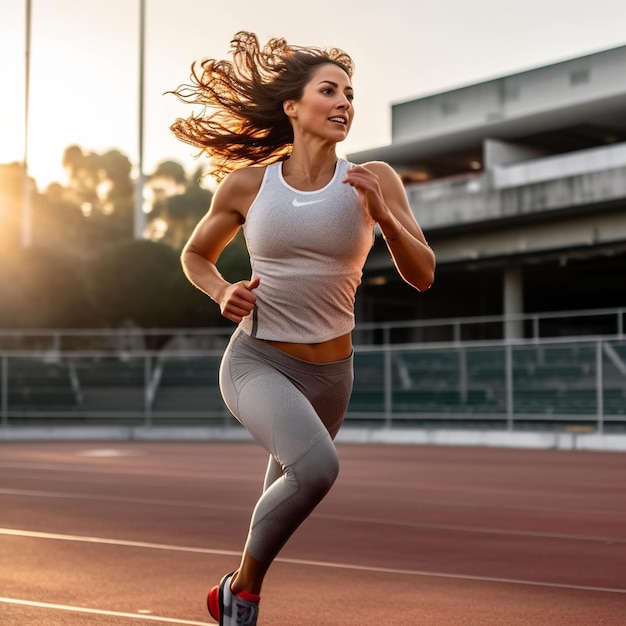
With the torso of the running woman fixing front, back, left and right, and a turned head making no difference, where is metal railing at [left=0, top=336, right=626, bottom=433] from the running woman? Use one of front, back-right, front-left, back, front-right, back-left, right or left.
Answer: back-left

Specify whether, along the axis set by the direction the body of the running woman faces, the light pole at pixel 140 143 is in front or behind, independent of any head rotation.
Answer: behind

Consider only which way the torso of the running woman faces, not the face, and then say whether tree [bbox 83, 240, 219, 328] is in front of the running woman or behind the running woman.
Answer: behind

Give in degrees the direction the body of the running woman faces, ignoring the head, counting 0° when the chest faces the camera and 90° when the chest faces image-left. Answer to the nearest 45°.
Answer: approximately 315°

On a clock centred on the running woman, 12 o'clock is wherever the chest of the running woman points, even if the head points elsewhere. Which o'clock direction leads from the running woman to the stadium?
The stadium is roughly at 8 o'clock from the running woman.

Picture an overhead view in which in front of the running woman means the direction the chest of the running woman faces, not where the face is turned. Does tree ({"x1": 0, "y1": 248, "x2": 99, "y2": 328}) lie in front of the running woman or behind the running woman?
behind
